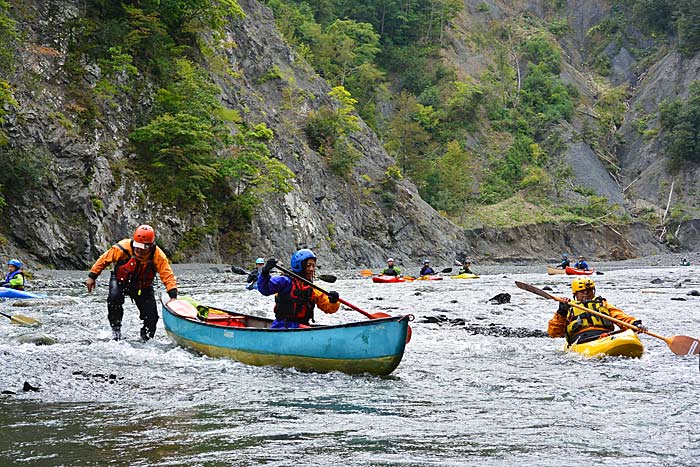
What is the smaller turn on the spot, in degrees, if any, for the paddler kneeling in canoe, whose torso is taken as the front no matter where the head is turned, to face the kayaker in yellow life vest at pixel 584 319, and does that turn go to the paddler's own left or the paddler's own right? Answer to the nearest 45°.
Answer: approximately 45° to the paddler's own left

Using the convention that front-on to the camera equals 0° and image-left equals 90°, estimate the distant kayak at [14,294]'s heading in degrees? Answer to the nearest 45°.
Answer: approximately 270°

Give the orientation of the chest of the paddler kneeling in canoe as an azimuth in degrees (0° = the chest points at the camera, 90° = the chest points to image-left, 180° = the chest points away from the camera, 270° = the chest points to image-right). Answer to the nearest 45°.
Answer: approximately 315°

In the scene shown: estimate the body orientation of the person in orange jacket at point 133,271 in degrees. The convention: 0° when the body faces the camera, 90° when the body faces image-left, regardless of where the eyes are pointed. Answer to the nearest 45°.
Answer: approximately 0°

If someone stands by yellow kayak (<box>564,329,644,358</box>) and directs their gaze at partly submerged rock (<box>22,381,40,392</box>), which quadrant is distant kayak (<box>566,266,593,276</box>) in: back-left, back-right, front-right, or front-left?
back-right

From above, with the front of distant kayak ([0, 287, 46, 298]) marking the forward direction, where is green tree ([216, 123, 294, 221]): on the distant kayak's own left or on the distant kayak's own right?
on the distant kayak's own left

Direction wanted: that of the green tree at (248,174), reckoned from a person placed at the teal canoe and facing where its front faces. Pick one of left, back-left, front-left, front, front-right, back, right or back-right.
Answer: back-left

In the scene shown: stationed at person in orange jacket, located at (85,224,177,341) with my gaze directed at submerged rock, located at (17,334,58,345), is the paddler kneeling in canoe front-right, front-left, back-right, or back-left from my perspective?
back-left
